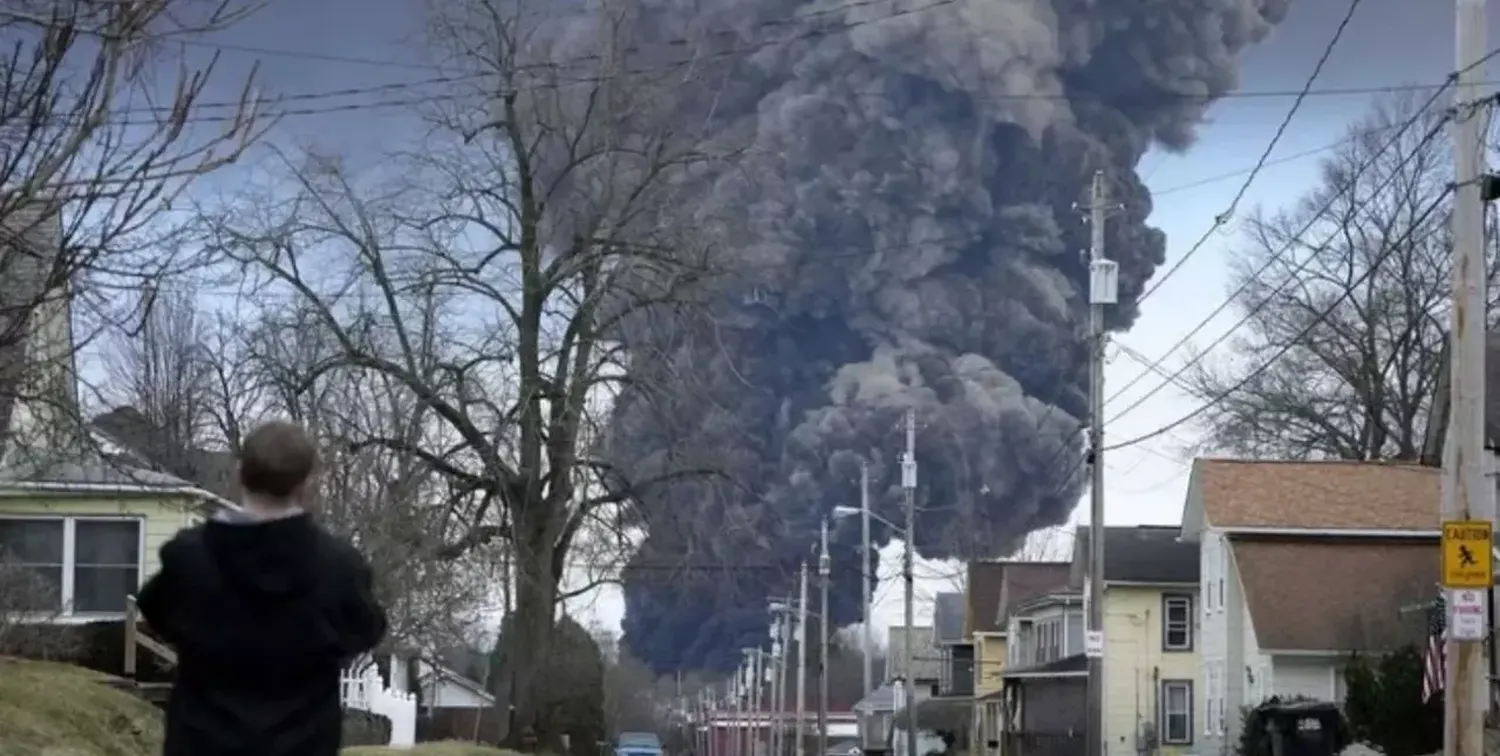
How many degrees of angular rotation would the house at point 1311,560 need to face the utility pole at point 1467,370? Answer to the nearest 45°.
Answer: approximately 90° to its left

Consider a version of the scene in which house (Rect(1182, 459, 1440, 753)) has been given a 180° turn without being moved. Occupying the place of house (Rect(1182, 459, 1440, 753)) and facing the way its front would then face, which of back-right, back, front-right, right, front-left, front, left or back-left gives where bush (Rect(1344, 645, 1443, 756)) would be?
right

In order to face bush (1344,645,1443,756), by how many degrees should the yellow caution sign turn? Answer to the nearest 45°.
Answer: approximately 180°

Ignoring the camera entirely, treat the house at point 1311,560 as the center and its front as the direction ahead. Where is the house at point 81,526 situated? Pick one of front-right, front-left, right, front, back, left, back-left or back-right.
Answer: front-left

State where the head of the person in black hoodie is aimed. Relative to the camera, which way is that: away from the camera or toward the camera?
away from the camera

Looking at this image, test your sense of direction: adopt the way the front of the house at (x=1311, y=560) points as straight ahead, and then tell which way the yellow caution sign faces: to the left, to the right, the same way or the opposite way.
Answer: to the left

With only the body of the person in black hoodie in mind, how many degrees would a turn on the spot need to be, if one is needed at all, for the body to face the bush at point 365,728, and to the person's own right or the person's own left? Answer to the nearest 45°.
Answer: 0° — they already face it

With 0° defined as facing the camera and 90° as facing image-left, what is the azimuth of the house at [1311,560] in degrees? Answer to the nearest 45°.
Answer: approximately 90°

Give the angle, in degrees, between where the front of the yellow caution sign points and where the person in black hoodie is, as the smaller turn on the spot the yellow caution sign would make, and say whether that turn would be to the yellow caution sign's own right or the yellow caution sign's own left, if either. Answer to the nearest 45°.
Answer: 0° — it already faces them

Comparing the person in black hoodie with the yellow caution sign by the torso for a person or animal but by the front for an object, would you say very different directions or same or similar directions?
very different directions

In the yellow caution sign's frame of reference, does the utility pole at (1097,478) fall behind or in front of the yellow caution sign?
behind

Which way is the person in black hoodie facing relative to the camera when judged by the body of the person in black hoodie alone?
away from the camera
